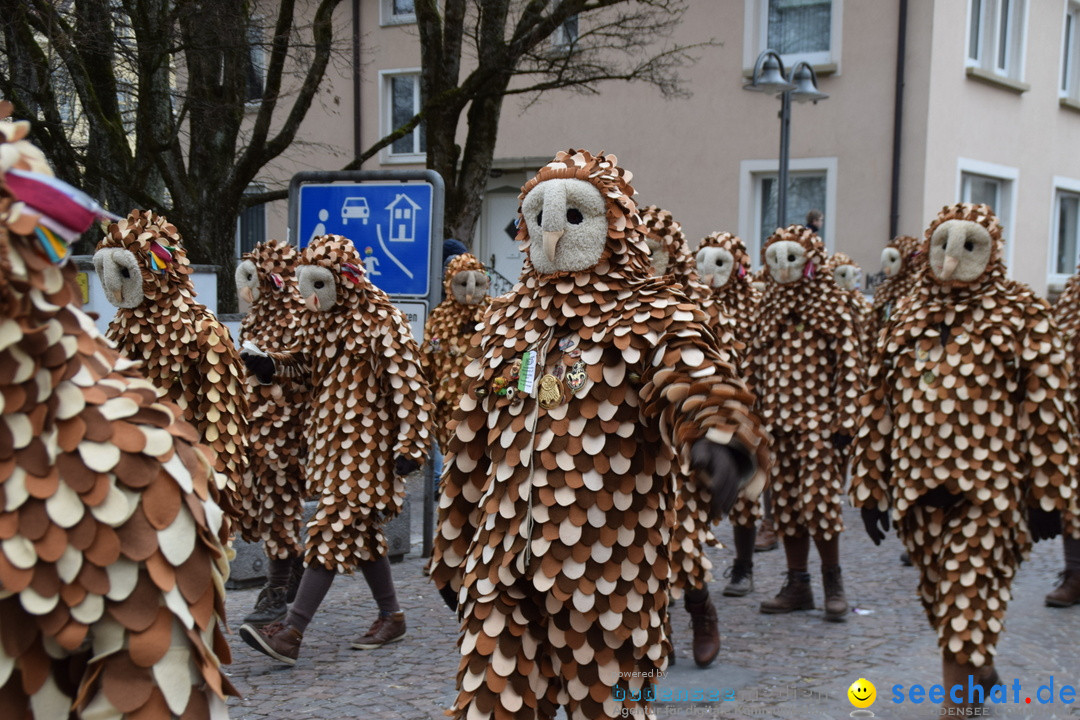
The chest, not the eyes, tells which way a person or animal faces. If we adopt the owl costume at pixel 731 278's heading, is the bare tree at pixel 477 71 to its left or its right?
on its right

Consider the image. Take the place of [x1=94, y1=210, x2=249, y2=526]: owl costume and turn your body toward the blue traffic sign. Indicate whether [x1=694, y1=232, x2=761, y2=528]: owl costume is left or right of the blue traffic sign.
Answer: right
